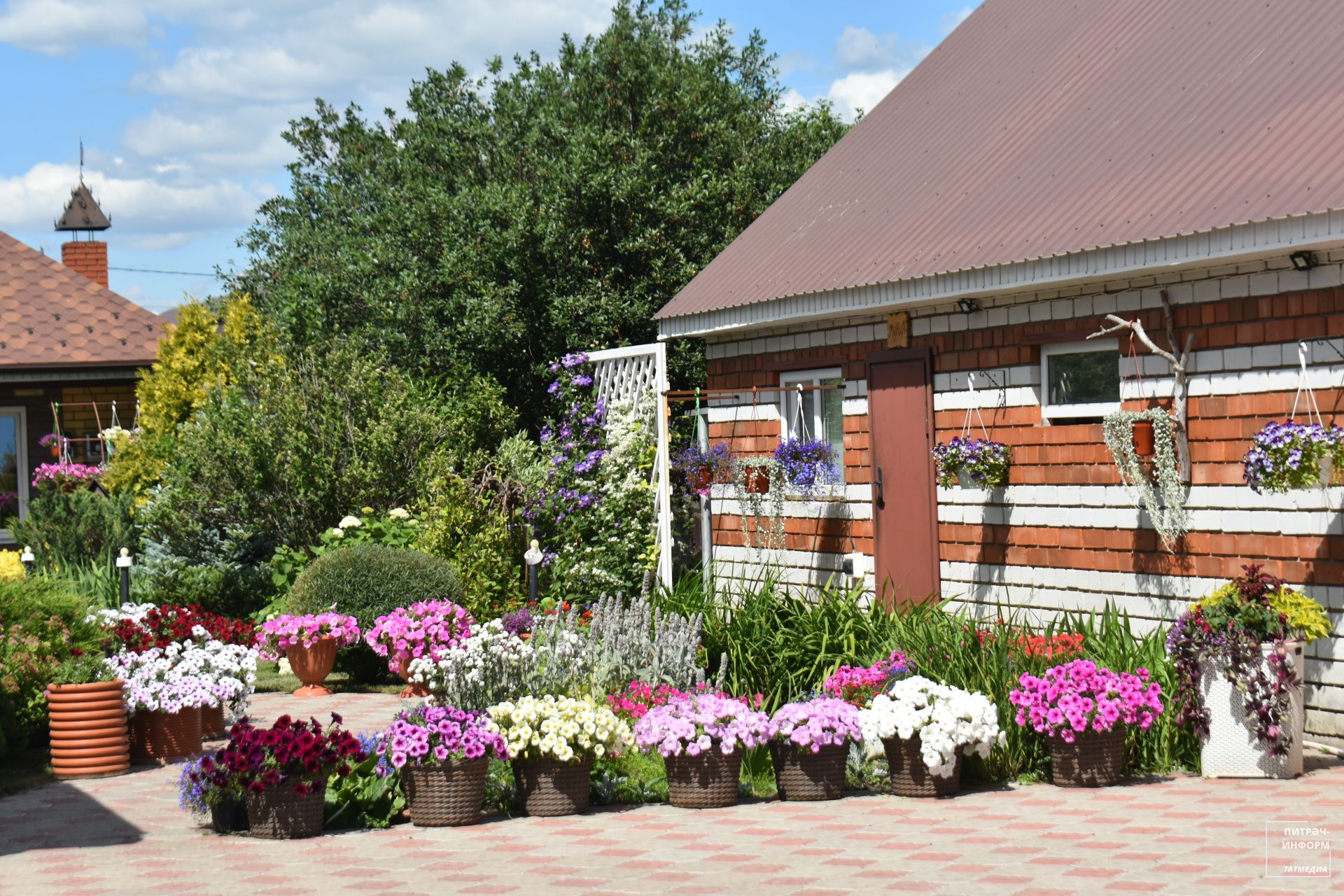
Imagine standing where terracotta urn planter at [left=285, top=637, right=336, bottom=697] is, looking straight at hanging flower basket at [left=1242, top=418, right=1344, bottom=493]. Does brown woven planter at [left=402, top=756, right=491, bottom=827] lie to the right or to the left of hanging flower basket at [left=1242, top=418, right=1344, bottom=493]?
right

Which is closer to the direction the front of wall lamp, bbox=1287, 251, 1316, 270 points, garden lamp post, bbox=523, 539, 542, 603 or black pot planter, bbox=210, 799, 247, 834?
the black pot planter

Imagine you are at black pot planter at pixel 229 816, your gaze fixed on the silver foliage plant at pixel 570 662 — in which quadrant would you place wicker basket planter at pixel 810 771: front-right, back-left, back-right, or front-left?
front-right

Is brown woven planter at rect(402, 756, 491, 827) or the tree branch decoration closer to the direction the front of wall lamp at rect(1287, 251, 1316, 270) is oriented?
the brown woven planter

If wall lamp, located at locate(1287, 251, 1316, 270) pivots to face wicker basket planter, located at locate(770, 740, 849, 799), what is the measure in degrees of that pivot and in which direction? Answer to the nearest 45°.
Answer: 0° — it already faces it

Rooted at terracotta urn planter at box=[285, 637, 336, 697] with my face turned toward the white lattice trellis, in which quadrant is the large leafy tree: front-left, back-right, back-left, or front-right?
front-left

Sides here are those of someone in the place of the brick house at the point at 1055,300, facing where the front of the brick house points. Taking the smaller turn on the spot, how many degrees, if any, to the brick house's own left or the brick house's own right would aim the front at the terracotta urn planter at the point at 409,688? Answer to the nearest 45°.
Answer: approximately 45° to the brick house's own right

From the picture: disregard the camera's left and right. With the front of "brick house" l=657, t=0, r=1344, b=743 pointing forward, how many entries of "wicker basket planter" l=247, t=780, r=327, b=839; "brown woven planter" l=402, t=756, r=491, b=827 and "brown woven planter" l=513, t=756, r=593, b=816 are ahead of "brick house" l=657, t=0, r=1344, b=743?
3

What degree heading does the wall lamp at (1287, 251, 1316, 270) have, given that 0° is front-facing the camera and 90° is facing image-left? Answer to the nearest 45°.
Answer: approximately 45°

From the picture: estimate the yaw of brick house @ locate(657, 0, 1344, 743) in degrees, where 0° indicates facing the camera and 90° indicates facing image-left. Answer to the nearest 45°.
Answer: approximately 45°

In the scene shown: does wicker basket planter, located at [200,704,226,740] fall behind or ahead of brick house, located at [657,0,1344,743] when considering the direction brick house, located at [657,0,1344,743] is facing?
ahead

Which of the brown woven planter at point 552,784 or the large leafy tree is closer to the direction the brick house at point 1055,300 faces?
the brown woven planter

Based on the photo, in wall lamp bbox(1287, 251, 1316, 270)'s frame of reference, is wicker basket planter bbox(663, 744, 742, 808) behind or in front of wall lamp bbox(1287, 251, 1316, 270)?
in front

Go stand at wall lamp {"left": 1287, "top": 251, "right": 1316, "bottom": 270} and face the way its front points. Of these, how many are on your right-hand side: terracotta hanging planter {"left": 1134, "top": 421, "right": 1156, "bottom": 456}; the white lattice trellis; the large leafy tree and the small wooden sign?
4

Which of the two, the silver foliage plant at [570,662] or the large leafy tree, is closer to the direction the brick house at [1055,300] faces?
the silver foliage plant

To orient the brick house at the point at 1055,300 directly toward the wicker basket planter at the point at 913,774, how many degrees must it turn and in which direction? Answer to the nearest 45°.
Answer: approximately 45° to its left
